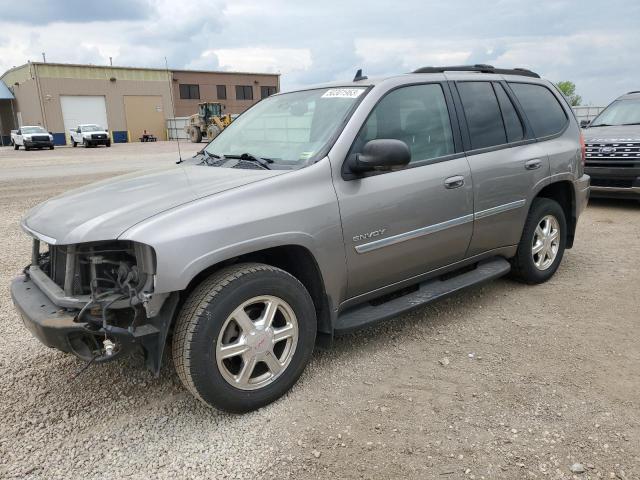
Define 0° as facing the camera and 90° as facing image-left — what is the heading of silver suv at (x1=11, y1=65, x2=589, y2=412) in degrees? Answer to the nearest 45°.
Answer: approximately 45°

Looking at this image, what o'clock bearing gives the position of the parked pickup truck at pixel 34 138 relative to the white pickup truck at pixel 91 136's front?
The parked pickup truck is roughly at 4 o'clock from the white pickup truck.

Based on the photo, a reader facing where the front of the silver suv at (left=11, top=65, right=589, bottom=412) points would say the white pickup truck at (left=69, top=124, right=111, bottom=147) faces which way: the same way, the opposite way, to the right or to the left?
to the left

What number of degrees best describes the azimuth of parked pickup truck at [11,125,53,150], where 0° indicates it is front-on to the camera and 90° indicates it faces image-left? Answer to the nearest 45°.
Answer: approximately 315°

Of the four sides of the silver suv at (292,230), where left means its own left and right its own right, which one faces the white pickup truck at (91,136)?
right

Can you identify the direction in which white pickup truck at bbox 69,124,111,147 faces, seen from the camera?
facing the viewer and to the right of the viewer

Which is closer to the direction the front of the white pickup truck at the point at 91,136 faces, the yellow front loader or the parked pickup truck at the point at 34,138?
the yellow front loader

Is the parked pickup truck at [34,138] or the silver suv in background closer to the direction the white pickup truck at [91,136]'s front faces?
the silver suv in background

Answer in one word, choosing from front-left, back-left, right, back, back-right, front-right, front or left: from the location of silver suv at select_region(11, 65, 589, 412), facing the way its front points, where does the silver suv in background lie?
back

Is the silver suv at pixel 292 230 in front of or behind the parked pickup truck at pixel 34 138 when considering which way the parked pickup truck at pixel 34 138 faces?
in front

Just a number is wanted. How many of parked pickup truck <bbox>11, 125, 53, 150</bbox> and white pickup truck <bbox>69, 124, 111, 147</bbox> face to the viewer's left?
0

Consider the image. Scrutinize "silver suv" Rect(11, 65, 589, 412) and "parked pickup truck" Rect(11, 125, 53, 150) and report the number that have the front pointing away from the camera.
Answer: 0

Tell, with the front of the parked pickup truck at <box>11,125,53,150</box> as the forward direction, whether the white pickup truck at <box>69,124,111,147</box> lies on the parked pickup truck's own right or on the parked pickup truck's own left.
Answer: on the parked pickup truck's own left

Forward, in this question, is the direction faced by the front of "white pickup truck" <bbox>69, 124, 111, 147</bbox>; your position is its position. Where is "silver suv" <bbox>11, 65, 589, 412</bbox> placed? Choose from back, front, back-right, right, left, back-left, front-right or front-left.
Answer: front-right
